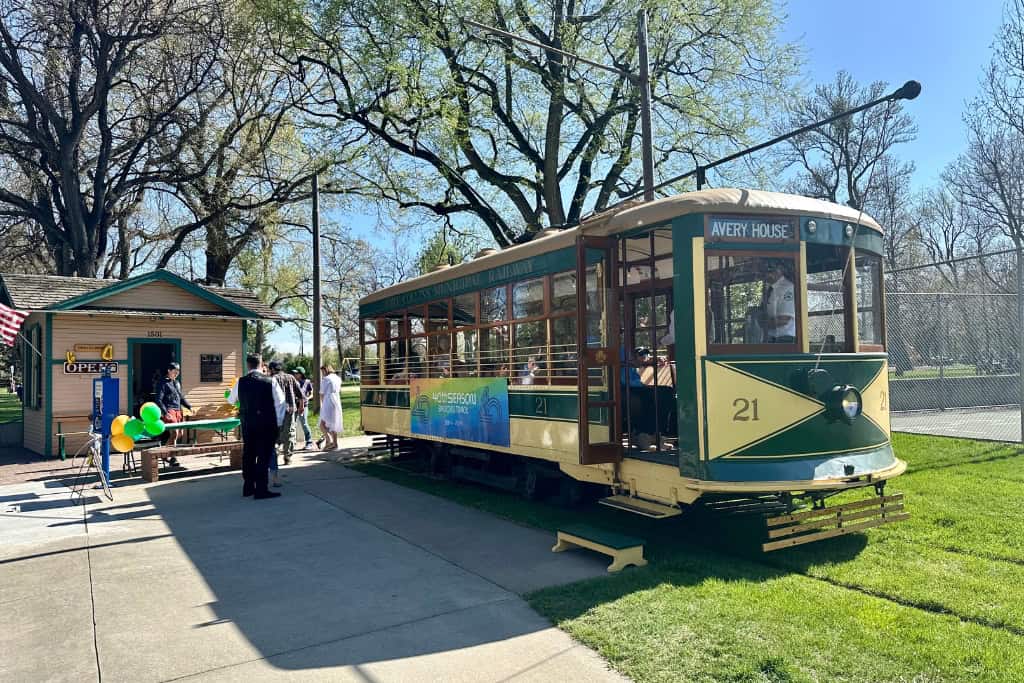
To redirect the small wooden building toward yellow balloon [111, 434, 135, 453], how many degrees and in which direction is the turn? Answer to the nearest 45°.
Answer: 0° — it already faces it

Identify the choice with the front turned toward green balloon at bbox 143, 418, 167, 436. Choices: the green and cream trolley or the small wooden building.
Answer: the small wooden building

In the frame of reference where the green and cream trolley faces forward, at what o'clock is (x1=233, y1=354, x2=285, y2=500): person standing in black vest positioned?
The person standing in black vest is roughly at 5 o'clock from the green and cream trolley.

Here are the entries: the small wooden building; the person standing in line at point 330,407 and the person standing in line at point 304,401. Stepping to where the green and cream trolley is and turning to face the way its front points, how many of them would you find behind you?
3

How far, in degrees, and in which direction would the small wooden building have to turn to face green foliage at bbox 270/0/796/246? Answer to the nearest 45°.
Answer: approximately 90° to its left

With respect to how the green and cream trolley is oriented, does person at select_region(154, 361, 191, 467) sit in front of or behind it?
behind

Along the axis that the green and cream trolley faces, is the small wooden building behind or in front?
behind

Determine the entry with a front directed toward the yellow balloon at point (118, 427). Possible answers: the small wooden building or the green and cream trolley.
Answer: the small wooden building

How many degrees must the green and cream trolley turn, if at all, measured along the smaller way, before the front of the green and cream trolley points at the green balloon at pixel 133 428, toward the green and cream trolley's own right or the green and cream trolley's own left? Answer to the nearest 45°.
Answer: approximately 135° to the green and cream trolley's own right

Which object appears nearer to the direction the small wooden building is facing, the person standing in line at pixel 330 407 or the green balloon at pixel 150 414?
the green balloon

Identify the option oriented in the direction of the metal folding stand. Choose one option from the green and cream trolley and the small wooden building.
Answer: the small wooden building
